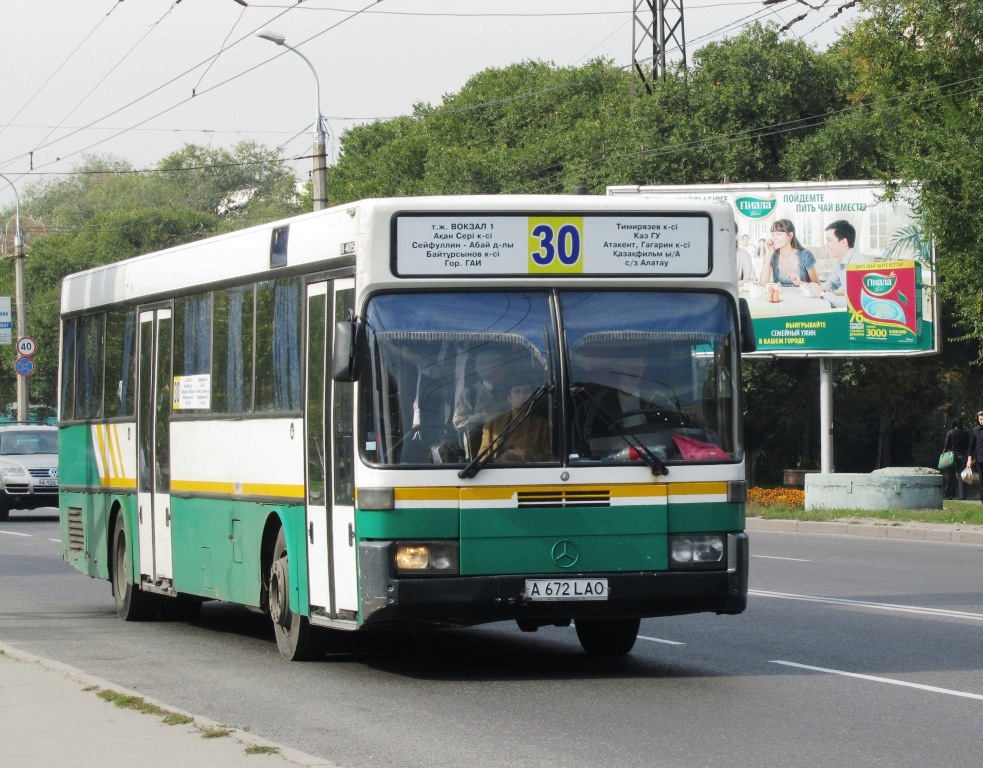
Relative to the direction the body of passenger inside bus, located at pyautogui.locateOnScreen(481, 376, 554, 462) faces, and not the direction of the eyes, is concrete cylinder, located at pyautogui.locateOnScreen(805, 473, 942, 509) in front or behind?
behind

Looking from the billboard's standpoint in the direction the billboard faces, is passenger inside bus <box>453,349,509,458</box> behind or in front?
in front

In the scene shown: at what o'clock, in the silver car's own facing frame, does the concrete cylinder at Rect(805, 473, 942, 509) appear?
The concrete cylinder is roughly at 10 o'clock from the silver car.

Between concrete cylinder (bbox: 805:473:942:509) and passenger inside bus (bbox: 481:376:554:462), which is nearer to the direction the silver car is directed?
the passenger inside bus

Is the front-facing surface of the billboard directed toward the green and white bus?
yes

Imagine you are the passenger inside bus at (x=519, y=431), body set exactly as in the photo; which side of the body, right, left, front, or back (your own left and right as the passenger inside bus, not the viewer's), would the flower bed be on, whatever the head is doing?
back

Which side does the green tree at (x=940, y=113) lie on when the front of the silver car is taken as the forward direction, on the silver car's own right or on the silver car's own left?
on the silver car's own left

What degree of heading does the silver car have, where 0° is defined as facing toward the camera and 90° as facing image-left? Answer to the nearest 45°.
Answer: approximately 0°
